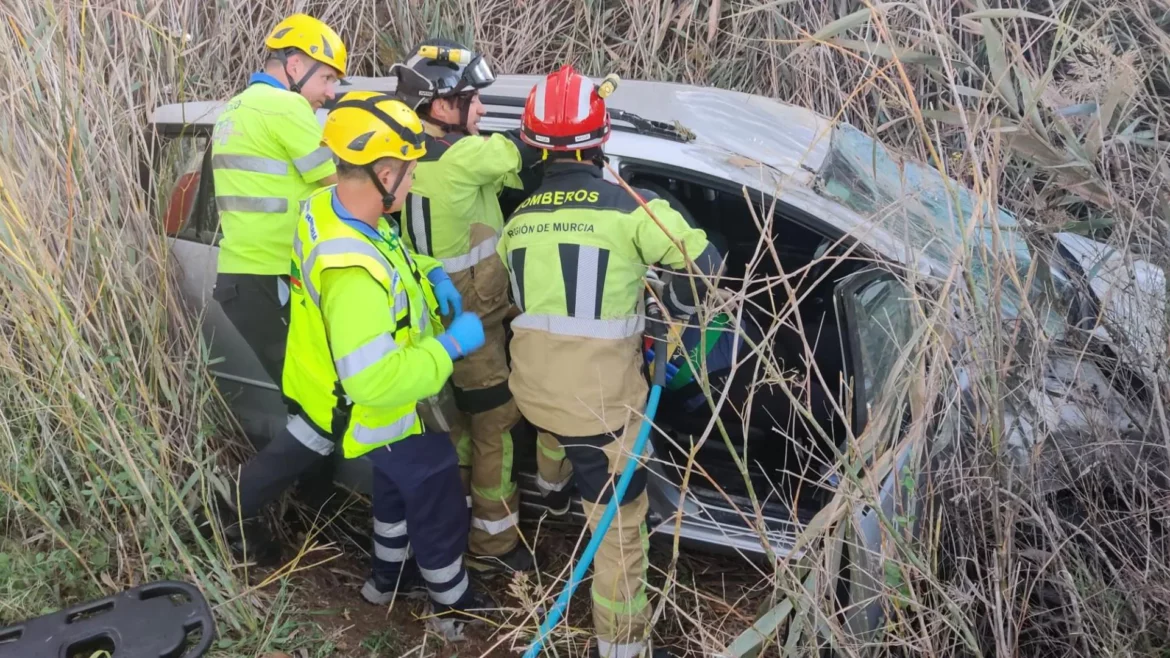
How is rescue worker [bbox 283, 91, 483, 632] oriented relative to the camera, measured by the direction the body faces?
to the viewer's right

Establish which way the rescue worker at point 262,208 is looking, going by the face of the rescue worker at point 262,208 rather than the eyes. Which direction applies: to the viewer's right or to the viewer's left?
to the viewer's right

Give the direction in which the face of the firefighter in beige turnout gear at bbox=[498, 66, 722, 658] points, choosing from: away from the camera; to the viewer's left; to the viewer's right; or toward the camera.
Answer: away from the camera

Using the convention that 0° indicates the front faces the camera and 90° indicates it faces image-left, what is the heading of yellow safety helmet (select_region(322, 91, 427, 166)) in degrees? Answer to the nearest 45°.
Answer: approximately 270°

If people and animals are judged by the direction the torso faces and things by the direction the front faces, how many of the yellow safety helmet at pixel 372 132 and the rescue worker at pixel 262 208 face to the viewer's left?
0

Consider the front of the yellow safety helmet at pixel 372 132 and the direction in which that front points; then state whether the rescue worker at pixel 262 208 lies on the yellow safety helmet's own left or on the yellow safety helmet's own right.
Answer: on the yellow safety helmet's own left
